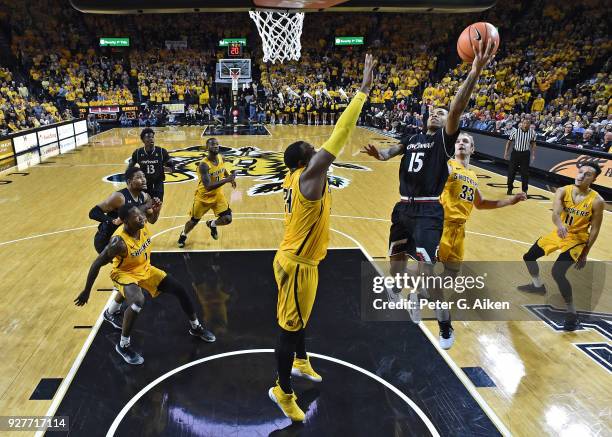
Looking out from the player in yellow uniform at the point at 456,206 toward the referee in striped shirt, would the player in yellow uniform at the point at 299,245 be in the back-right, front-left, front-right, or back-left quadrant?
back-left

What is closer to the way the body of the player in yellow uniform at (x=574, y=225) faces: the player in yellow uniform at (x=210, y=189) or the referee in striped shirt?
the player in yellow uniform

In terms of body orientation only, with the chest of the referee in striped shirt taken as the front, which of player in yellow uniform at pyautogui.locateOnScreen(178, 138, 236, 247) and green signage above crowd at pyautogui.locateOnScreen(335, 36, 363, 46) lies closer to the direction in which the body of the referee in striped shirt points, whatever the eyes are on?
the player in yellow uniform

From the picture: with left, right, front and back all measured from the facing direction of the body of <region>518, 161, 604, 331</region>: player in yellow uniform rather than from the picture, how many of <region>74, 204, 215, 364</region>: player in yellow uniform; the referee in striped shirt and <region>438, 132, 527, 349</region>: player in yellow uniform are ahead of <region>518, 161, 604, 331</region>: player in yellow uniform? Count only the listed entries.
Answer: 2

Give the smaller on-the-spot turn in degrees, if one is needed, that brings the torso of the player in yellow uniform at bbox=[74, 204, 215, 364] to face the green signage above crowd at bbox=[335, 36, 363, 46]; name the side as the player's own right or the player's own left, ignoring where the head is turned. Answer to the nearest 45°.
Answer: approximately 90° to the player's own left

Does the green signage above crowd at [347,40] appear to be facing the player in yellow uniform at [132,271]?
yes

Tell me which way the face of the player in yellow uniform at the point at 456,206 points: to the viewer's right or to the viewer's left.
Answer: to the viewer's left

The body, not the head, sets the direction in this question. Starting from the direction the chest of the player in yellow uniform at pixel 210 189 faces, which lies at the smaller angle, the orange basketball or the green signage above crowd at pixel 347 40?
the orange basketball
